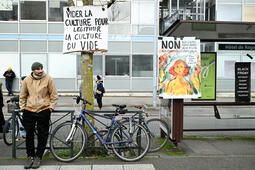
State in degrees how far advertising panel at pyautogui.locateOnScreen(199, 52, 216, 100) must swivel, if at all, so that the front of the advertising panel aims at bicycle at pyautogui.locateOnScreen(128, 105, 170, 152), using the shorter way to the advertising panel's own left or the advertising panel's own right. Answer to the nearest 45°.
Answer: approximately 45° to the advertising panel's own right

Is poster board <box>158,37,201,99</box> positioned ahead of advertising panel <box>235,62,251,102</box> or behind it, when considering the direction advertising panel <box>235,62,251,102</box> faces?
ahead

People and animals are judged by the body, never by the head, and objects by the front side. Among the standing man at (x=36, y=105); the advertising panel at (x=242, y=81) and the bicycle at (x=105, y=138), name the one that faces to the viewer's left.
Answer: the bicycle

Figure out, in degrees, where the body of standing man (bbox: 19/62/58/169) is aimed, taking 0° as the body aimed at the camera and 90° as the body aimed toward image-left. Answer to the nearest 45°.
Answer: approximately 0°

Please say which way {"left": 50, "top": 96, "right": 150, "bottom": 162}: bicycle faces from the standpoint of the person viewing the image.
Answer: facing to the left of the viewer

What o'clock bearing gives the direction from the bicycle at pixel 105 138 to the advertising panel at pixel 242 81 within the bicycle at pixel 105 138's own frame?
The advertising panel is roughly at 5 o'clock from the bicycle.

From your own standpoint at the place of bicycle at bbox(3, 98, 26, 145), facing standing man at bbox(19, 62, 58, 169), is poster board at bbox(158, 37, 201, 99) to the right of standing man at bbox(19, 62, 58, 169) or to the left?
left

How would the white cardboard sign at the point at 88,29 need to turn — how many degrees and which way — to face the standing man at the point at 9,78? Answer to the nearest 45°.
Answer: approximately 180°

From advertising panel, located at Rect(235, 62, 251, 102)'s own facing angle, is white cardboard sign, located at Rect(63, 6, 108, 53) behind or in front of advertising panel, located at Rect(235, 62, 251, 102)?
in front

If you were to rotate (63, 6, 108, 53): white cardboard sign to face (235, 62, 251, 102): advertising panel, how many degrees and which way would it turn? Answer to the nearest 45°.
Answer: approximately 90° to its left

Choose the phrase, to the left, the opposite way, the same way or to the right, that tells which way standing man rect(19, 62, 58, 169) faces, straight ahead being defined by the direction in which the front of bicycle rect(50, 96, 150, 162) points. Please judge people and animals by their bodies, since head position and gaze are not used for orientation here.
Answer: to the left
